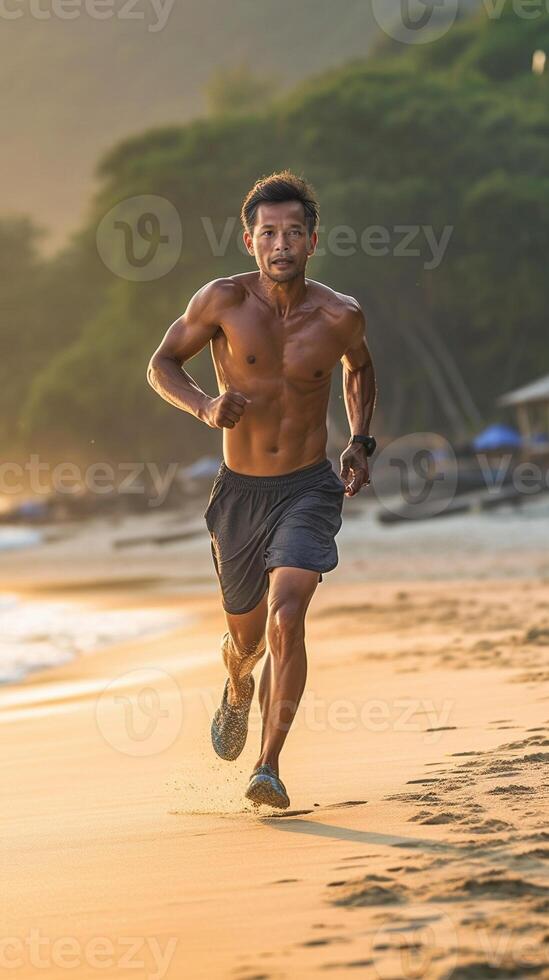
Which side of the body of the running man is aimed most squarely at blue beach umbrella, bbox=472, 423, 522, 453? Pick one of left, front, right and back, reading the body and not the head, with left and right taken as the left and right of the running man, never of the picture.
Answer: back

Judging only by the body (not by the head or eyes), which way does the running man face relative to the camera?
toward the camera
